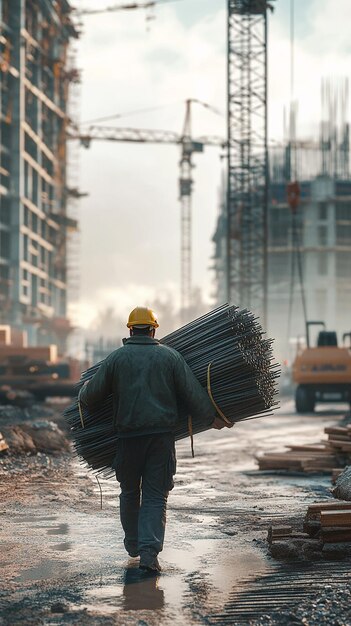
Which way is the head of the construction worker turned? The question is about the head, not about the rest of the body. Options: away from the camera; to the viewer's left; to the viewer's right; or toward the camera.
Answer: away from the camera

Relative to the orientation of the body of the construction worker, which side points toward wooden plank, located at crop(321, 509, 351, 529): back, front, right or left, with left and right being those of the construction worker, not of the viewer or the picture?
right

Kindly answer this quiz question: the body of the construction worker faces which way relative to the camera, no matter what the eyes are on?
away from the camera

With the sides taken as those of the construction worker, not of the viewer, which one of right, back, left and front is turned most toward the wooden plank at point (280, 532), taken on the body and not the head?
right

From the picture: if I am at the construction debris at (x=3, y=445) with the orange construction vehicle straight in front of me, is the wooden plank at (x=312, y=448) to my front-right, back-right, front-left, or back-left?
front-right
